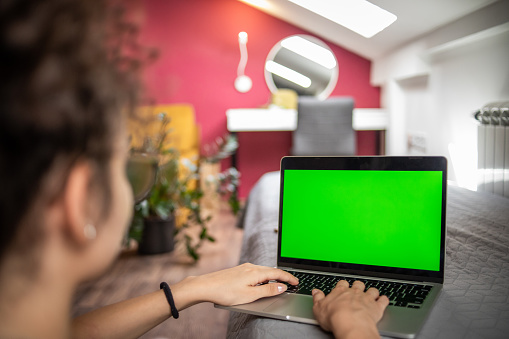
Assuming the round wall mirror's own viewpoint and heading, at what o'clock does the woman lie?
The woman is roughly at 12 o'clock from the round wall mirror.

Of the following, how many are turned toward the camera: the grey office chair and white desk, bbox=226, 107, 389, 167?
1

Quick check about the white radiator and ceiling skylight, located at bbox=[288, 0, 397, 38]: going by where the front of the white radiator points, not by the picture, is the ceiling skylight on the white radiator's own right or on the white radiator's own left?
on the white radiator's own right

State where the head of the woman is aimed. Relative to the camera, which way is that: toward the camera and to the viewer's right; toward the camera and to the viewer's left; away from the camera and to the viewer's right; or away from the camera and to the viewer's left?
away from the camera and to the viewer's right

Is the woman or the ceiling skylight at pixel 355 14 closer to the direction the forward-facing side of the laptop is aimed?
the woman

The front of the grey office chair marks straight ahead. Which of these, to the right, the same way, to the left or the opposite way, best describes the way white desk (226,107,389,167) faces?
the opposite way

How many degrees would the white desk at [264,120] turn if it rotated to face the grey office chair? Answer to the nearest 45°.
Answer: approximately 45° to its left

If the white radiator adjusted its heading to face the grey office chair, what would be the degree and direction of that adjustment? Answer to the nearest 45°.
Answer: approximately 90° to its right

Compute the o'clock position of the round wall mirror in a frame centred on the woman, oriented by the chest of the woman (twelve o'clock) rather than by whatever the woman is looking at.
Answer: The round wall mirror is roughly at 11 o'clock from the woman.

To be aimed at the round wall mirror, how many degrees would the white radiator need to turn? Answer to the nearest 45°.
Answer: approximately 90° to its right

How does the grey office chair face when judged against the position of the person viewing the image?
facing away from the viewer

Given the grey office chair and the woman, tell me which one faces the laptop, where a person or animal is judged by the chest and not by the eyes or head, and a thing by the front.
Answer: the woman
